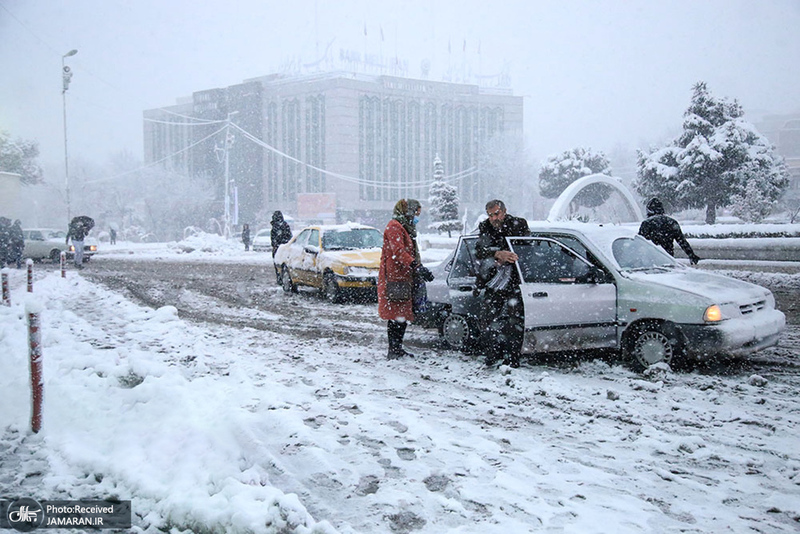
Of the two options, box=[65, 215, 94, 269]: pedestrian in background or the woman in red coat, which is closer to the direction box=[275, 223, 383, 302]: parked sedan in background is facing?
the woman in red coat

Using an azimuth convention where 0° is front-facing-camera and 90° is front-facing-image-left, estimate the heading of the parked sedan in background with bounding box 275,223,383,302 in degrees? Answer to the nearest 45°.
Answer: approximately 315°

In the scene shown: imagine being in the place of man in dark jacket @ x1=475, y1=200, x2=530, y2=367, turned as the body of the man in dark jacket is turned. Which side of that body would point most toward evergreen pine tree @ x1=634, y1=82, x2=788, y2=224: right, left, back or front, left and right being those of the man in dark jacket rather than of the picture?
back

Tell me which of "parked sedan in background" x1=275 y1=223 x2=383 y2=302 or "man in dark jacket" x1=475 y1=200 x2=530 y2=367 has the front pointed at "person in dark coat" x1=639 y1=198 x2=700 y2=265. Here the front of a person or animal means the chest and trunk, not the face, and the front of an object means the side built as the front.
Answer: the parked sedan in background

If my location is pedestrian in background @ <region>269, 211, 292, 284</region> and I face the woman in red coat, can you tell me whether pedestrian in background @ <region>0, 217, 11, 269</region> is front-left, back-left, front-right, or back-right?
back-right

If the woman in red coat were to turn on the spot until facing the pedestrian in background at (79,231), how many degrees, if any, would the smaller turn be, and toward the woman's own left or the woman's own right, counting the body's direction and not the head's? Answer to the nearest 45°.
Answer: approximately 135° to the woman's own left

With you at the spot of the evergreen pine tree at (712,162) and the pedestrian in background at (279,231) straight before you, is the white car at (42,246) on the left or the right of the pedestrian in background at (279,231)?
right

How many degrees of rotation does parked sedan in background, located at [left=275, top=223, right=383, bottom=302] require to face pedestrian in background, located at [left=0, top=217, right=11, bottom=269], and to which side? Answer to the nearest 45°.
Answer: approximately 180°

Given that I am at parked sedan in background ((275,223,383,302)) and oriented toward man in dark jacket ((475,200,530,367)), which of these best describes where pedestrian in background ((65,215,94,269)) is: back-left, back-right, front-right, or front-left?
back-right

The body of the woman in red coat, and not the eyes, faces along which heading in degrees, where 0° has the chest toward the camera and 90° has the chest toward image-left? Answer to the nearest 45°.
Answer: approximately 270°
